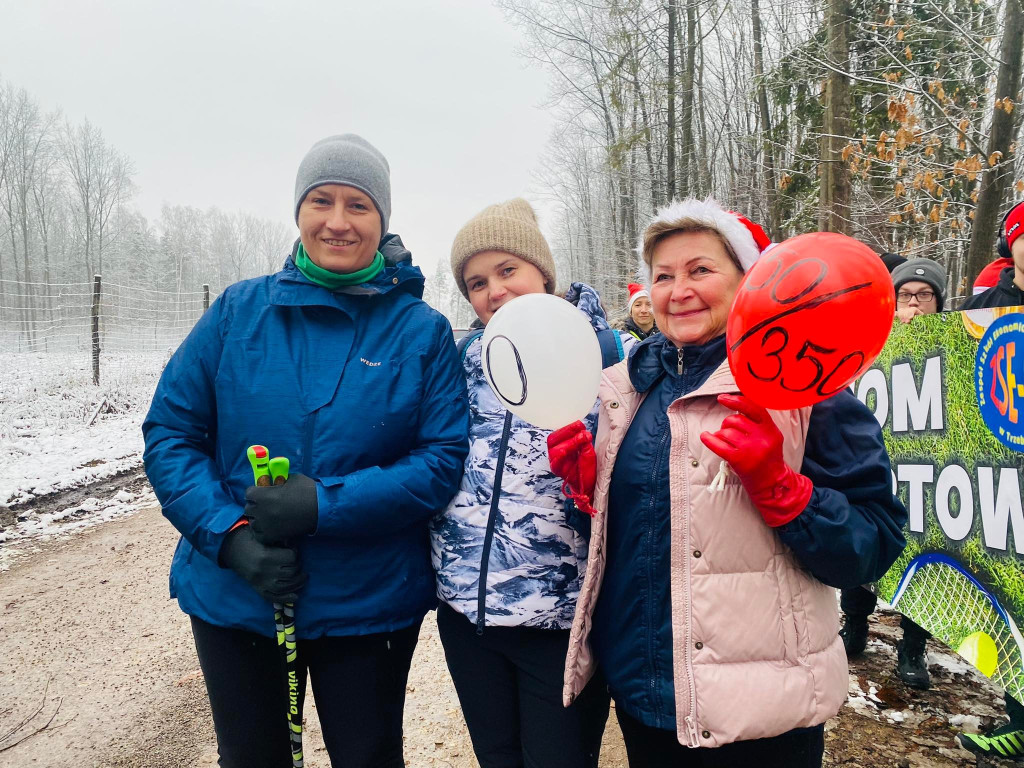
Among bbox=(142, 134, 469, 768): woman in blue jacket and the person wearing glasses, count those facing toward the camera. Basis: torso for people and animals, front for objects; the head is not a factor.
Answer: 2

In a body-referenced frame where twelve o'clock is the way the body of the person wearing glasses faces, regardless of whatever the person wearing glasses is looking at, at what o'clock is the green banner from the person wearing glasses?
The green banner is roughly at 12 o'clock from the person wearing glasses.

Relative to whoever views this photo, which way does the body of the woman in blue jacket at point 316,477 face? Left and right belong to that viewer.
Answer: facing the viewer

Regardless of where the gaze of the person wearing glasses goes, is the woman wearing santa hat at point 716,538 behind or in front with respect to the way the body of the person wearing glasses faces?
in front

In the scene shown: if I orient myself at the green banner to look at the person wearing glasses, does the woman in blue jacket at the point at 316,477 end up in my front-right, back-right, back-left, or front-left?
back-left

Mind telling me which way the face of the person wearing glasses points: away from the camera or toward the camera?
toward the camera

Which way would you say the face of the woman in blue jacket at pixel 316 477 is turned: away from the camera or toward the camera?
toward the camera

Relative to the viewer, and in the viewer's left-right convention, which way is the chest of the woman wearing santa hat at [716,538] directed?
facing the viewer and to the left of the viewer

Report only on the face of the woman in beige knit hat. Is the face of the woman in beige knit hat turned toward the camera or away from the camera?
toward the camera

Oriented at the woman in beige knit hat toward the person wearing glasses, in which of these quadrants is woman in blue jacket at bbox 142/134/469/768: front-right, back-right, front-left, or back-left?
back-left

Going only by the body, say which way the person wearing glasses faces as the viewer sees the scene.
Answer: toward the camera

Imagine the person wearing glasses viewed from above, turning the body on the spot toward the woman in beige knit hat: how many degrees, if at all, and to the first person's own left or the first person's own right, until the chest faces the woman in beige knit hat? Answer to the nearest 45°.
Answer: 0° — they already face them
